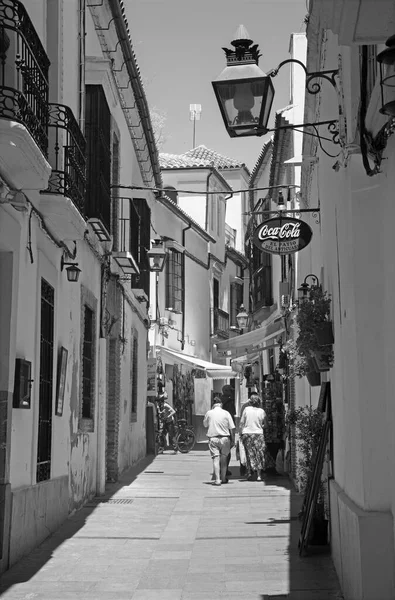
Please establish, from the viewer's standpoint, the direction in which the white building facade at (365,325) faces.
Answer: facing to the left of the viewer

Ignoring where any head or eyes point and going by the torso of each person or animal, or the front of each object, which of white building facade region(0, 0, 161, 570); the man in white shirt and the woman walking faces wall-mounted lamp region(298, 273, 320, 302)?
the white building facade

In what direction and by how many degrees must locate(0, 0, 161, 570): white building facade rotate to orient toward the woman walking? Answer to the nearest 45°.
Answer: approximately 45° to its left

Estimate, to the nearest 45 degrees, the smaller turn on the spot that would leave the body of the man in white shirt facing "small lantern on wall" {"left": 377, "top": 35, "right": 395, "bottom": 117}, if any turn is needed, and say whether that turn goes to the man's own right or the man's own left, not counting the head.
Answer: approximately 180°

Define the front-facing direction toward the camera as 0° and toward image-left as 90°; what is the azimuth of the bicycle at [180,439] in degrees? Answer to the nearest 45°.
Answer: approximately 270°

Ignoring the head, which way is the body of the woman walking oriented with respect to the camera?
away from the camera

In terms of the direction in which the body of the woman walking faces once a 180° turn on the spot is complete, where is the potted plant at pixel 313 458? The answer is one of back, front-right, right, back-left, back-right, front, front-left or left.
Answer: front

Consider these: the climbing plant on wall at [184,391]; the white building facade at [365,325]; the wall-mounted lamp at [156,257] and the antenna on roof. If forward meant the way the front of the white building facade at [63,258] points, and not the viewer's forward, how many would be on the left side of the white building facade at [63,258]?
3

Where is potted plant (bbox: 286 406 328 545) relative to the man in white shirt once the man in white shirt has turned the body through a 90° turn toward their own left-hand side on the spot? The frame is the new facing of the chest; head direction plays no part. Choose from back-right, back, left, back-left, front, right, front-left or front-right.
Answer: left
